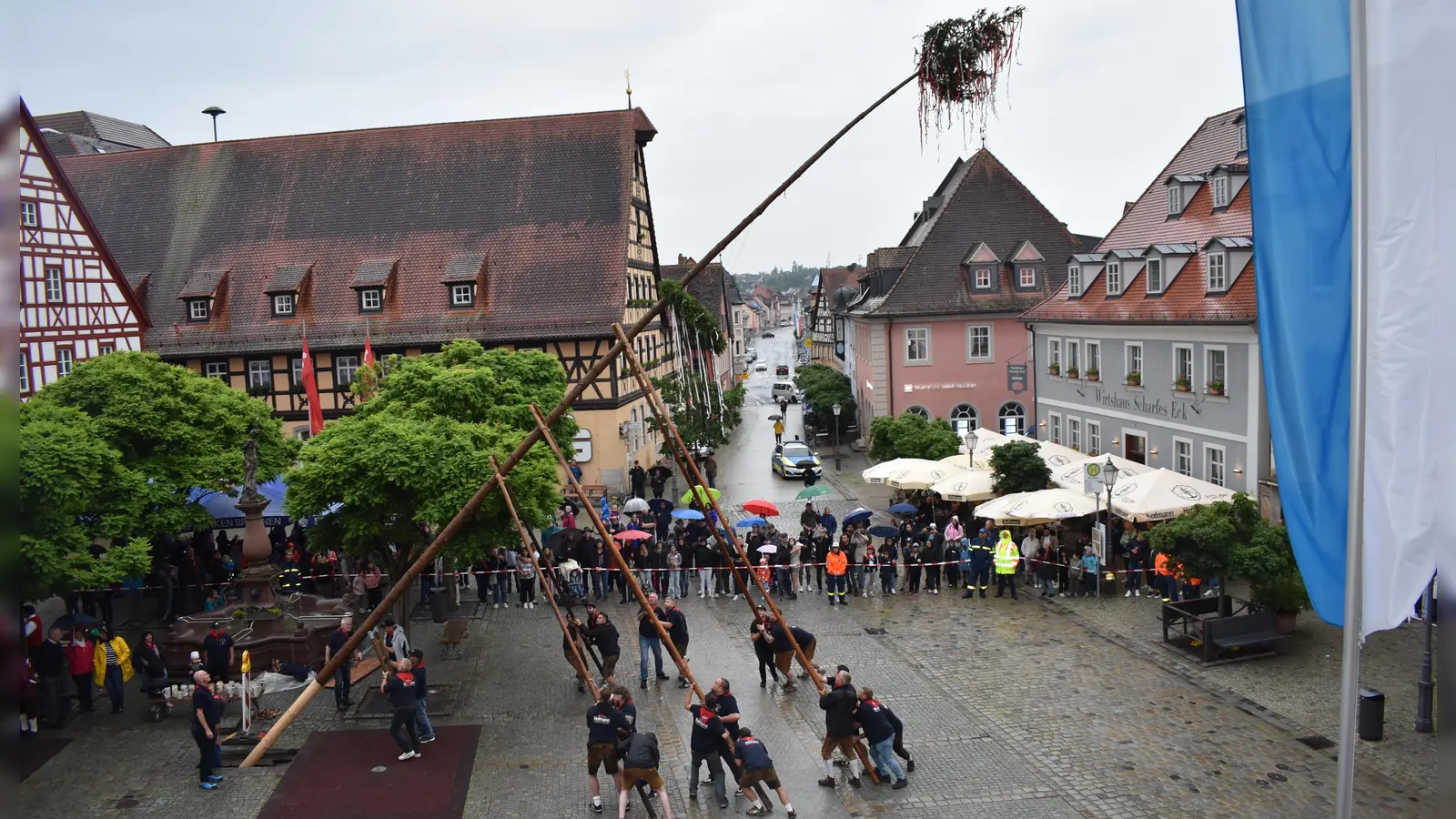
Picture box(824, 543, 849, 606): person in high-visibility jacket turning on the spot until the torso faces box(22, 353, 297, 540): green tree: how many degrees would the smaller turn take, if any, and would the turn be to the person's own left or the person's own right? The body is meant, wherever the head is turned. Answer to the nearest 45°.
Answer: approximately 90° to the person's own right

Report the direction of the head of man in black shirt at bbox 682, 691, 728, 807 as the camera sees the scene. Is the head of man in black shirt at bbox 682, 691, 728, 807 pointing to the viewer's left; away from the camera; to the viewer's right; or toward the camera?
away from the camera

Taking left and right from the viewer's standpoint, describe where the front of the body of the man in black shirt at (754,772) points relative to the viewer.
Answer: facing away from the viewer and to the left of the viewer

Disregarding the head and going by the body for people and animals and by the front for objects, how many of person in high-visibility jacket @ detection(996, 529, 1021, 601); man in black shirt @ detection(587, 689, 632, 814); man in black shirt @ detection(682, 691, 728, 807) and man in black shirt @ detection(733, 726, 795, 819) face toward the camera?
1

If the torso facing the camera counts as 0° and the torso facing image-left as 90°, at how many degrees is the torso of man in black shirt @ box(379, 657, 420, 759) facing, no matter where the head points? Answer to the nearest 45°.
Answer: approximately 135°

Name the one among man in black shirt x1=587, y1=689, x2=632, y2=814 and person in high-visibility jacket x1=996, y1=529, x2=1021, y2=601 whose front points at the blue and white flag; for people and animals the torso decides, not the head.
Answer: the person in high-visibility jacket

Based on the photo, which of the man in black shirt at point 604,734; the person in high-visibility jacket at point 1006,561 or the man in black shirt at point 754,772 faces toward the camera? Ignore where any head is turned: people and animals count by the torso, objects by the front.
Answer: the person in high-visibility jacket

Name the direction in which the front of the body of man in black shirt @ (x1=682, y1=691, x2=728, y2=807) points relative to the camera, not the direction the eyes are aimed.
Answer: away from the camera

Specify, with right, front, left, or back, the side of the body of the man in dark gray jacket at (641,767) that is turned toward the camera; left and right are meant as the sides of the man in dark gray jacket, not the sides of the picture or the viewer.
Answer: back

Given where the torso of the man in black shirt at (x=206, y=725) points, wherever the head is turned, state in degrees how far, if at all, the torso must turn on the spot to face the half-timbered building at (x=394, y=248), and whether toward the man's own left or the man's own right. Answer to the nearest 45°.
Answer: approximately 90° to the man's own left

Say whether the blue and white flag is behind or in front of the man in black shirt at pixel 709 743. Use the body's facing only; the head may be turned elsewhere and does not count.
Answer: behind

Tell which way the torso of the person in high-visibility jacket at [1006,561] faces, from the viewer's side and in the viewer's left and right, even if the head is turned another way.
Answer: facing the viewer

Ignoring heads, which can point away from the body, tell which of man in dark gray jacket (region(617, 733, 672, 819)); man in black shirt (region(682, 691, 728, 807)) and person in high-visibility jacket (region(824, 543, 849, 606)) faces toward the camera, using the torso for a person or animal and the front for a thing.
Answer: the person in high-visibility jacket

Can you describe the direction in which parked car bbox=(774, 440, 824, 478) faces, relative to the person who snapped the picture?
facing the viewer and to the right of the viewer

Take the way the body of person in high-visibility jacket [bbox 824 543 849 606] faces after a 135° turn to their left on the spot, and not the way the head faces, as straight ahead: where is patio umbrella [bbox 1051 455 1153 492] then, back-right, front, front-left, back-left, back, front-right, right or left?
front

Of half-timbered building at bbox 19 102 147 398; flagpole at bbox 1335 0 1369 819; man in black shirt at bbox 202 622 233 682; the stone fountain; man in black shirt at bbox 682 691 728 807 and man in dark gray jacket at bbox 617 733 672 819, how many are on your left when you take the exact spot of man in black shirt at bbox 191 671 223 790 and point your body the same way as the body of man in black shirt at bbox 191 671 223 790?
3
